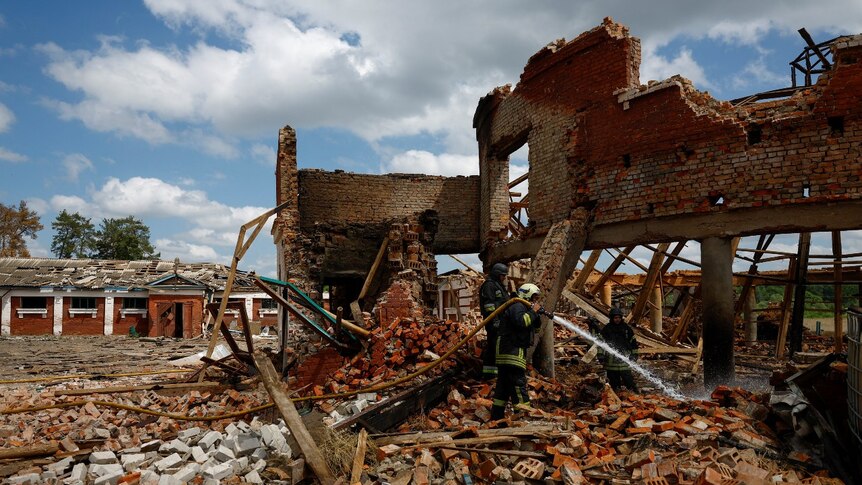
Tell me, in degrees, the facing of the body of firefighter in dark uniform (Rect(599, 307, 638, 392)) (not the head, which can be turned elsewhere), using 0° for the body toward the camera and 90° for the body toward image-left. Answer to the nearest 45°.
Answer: approximately 0°

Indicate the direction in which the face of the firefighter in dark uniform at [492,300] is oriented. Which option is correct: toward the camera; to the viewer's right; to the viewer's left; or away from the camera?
to the viewer's right

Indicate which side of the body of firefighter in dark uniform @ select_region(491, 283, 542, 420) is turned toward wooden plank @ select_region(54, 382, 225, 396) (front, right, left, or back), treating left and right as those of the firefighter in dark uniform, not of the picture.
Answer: back

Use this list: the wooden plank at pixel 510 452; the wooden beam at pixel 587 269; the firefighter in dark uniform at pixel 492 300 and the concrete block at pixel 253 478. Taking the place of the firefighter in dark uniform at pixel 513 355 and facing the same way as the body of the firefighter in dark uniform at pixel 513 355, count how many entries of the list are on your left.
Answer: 2

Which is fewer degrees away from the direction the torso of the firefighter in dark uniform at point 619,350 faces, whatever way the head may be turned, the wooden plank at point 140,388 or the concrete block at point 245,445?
the concrete block

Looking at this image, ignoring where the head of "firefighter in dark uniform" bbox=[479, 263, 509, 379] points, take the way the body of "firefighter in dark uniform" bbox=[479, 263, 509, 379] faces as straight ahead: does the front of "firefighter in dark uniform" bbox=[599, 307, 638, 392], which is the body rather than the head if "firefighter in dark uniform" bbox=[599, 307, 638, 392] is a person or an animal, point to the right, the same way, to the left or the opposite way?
to the right

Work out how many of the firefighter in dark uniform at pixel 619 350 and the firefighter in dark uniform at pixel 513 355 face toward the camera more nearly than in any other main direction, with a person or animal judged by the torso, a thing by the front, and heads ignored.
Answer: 1

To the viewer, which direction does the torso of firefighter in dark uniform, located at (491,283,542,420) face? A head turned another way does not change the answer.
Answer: to the viewer's right

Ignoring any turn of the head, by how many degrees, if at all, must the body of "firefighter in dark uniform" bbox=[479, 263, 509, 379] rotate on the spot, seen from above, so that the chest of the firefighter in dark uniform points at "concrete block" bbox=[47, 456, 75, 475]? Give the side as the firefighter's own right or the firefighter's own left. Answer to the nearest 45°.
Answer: approximately 135° to the firefighter's own right

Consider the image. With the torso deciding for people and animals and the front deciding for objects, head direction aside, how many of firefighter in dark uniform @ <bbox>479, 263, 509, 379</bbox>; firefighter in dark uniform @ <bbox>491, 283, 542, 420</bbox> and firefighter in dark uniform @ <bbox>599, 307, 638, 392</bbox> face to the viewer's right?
2

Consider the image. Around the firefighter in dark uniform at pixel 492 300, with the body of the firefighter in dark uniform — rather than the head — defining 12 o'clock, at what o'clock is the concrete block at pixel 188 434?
The concrete block is roughly at 5 o'clock from the firefighter in dark uniform.

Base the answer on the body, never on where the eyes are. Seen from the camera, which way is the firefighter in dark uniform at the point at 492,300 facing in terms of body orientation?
to the viewer's right
